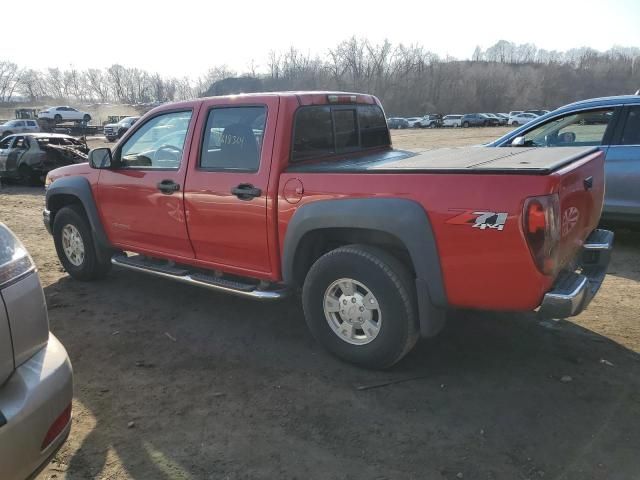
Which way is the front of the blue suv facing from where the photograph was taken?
facing to the left of the viewer

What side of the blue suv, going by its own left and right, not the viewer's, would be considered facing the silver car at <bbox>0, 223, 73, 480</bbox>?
left

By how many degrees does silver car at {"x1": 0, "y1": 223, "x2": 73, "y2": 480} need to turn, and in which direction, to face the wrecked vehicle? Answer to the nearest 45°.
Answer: approximately 45° to its right

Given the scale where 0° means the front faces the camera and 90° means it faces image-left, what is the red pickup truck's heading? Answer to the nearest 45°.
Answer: approximately 135°

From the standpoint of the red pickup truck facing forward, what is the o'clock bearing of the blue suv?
The blue suv is roughly at 3 o'clock from the red pickup truck.

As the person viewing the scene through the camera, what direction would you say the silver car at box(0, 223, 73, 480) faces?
facing away from the viewer and to the left of the viewer

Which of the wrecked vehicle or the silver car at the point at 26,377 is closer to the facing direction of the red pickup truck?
the wrecked vehicle

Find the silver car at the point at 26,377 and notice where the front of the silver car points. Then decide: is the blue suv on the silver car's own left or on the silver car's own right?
on the silver car's own right
